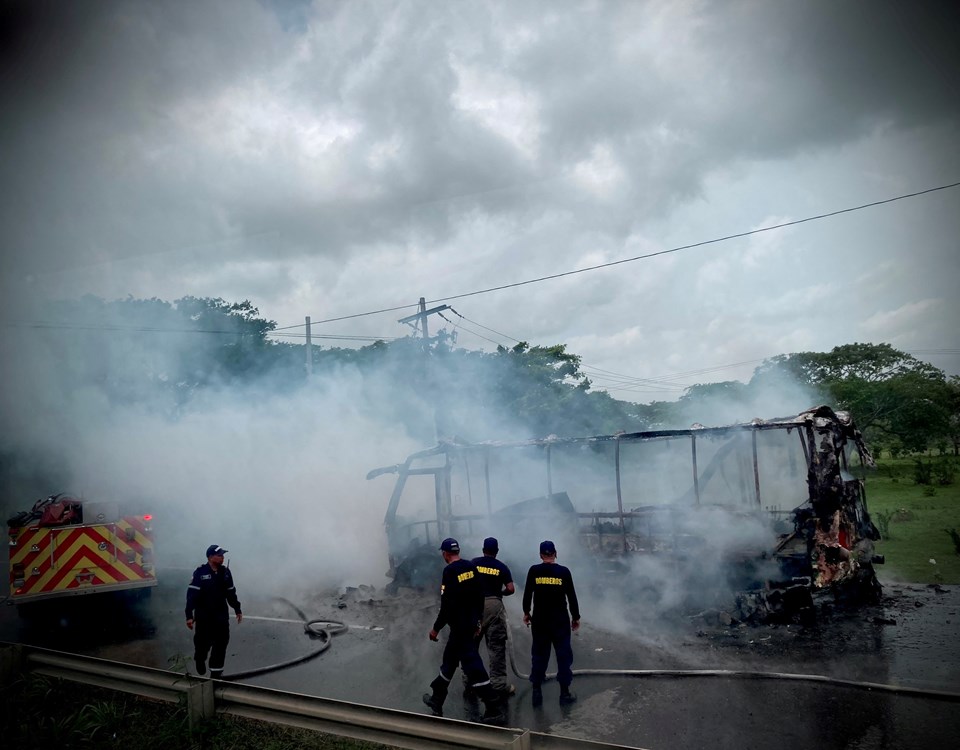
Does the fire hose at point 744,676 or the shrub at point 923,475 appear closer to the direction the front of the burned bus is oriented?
the shrub

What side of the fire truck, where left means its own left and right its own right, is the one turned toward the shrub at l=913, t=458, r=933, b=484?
right

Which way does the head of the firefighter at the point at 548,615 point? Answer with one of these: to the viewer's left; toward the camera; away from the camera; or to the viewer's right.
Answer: away from the camera

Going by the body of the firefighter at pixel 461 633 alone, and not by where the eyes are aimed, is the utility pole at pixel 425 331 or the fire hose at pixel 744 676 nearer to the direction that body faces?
the utility pole

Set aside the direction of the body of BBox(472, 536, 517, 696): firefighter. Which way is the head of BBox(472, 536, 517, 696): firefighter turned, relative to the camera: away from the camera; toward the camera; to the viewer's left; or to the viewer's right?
away from the camera

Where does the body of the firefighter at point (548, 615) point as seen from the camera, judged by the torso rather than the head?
away from the camera

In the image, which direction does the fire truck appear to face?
away from the camera

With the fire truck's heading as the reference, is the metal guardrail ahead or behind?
behind

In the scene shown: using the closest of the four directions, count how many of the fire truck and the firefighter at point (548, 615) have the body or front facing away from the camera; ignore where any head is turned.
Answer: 2
